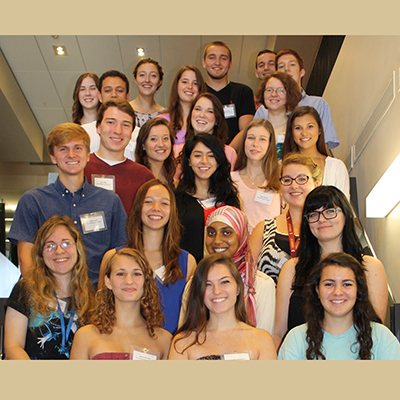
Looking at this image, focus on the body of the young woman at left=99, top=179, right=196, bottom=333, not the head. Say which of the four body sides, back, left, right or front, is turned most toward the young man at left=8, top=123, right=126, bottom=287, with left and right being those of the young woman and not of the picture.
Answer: right

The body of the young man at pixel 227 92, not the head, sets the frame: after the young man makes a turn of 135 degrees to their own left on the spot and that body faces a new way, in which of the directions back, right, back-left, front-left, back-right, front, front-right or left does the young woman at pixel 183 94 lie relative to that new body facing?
back

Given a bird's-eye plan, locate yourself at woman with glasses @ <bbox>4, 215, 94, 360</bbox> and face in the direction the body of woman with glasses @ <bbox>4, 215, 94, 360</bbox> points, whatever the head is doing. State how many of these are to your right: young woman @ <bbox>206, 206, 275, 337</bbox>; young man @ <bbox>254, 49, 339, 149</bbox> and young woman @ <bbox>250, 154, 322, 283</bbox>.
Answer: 0

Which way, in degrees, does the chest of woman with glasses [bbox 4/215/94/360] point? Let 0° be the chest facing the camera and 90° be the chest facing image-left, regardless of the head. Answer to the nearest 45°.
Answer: approximately 315°

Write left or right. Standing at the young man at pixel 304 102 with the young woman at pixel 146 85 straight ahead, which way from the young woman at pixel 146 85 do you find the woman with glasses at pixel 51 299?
left

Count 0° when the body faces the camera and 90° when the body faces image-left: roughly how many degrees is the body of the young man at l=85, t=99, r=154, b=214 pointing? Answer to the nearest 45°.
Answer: approximately 0°

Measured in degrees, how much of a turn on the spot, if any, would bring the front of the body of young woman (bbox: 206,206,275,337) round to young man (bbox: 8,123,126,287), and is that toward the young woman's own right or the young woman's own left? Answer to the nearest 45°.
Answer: approximately 45° to the young woman's own right

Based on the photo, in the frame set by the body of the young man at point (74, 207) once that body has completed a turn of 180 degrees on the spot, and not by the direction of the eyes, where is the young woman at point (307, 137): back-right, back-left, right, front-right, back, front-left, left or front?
right

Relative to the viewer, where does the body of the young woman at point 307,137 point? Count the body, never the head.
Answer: toward the camera

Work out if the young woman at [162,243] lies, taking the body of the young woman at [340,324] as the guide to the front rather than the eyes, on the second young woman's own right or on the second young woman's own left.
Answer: on the second young woman's own right

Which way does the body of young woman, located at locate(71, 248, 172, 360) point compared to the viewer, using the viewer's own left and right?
facing the viewer

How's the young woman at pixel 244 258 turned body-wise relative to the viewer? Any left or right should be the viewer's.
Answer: facing the viewer and to the left of the viewer

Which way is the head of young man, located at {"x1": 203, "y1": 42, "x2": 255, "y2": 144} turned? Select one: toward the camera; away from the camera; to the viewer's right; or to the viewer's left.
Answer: toward the camera

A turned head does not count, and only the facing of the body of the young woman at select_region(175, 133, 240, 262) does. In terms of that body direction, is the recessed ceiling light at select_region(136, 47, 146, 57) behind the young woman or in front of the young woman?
behind

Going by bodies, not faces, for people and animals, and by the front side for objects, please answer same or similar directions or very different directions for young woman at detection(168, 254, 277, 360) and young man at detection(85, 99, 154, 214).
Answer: same or similar directions
